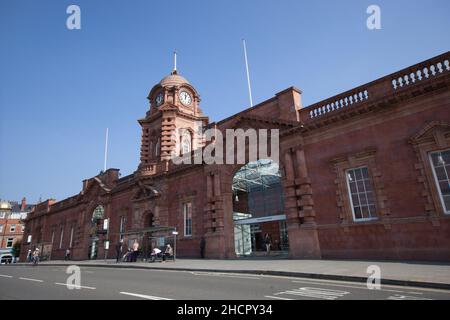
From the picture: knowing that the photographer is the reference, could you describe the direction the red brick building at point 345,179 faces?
facing the viewer and to the left of the viewer
